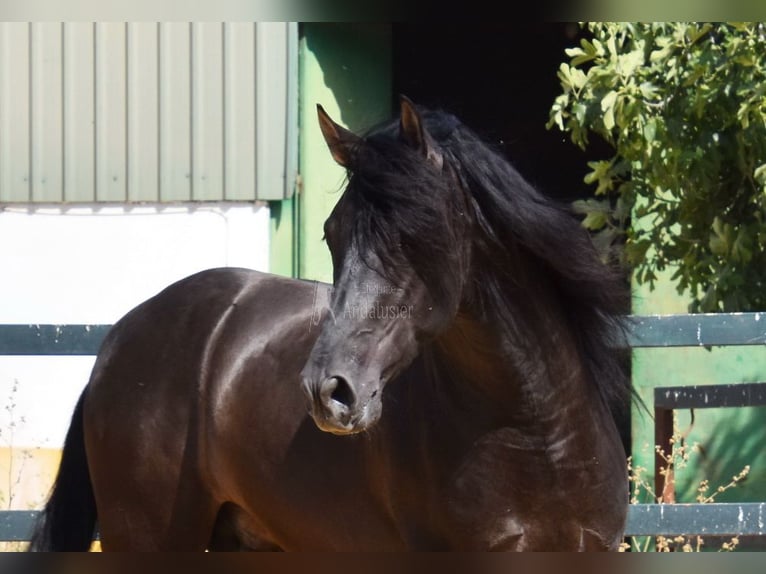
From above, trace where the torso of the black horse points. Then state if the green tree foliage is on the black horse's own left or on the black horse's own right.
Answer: on the black horse's own left

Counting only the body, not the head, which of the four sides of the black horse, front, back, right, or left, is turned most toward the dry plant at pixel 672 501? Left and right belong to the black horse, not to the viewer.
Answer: left

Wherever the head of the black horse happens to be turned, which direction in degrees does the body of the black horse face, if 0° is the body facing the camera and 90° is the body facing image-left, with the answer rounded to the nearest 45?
approximately 315°
